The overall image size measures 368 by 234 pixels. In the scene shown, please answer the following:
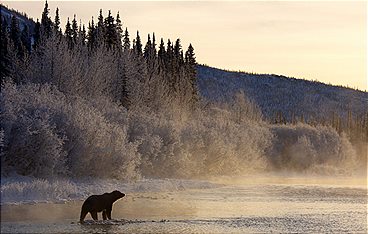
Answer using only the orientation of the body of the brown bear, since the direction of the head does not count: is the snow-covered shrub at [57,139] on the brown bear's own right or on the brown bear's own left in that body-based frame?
on the brown bear's own left

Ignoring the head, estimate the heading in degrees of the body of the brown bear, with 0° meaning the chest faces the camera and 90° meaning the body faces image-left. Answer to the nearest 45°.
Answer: approximately 270°
